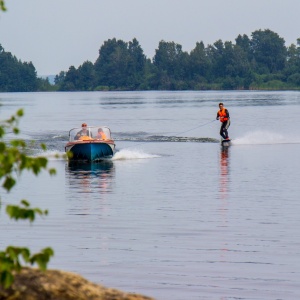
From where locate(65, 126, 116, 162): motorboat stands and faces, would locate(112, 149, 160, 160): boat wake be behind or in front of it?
behind
